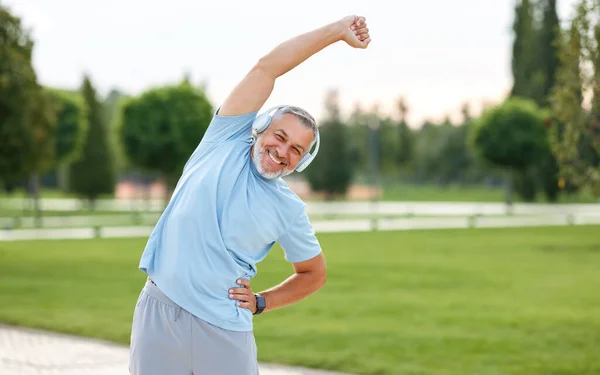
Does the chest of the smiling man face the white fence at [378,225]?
no

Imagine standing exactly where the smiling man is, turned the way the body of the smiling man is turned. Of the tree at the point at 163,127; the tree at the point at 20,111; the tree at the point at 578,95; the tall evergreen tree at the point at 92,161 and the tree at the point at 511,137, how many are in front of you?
0

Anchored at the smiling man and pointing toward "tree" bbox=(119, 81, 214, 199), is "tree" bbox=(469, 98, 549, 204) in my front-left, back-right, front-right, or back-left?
front-right

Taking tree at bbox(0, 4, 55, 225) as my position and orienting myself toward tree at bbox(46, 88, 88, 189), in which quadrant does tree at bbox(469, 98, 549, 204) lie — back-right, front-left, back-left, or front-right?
front-right

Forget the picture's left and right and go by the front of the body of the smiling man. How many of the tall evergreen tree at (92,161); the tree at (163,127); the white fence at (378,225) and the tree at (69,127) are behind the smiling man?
4

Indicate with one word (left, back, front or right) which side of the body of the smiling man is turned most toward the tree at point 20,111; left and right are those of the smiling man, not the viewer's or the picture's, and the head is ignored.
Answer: back

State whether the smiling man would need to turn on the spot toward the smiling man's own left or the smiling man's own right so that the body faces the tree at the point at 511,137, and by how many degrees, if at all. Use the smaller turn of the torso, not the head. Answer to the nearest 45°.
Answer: approximately 180°

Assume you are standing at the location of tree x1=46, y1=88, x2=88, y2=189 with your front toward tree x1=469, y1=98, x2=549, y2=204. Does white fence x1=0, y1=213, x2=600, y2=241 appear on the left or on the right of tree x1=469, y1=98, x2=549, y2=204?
right

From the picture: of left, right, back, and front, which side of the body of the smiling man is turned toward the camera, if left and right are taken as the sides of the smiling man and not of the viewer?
front

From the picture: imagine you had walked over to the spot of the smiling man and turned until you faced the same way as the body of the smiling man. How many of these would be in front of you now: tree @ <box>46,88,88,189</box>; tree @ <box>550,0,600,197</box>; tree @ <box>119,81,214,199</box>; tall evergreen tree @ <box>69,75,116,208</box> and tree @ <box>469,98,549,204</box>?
0

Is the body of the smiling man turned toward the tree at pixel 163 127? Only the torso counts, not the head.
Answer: no

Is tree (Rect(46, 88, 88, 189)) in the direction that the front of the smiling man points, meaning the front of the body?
no

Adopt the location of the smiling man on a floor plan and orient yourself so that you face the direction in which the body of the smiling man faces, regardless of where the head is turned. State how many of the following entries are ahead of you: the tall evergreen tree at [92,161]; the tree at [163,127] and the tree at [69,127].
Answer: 0

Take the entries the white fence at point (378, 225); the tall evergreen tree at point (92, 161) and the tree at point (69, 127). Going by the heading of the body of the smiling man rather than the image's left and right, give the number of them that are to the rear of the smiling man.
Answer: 3

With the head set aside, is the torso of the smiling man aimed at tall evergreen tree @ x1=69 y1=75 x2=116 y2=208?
no
